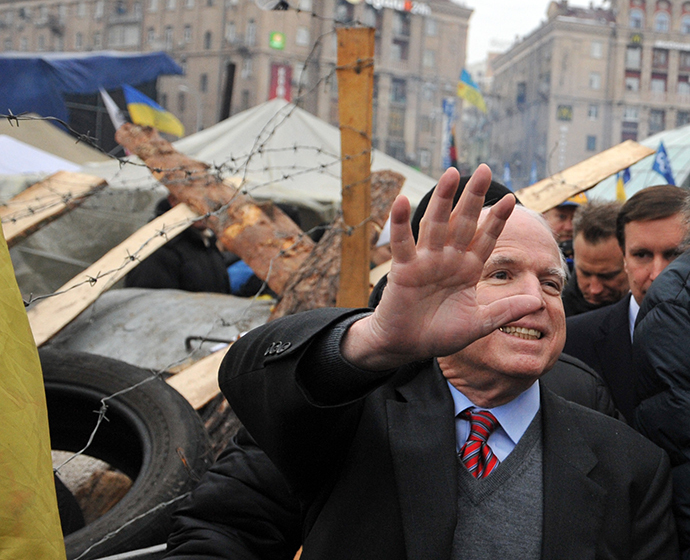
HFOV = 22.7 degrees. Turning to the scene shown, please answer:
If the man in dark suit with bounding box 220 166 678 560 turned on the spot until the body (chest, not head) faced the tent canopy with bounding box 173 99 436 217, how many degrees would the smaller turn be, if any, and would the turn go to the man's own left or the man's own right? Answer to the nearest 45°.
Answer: approximately 180°

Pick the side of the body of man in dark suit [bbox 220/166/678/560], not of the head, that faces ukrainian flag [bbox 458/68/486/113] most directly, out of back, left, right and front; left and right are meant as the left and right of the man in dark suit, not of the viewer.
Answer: back

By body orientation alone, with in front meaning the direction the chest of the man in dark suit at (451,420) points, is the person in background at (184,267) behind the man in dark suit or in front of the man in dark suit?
behind

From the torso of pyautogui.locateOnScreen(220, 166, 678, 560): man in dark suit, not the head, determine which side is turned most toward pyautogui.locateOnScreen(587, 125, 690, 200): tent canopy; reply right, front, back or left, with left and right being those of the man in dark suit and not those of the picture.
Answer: back

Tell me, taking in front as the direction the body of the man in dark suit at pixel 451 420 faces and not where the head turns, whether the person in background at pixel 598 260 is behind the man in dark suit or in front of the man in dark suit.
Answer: behind

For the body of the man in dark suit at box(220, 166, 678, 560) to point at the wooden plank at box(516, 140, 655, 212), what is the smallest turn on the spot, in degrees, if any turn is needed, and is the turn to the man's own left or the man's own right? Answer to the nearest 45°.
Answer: approximately 180°

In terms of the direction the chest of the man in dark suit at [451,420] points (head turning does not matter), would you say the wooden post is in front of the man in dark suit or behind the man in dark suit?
behind

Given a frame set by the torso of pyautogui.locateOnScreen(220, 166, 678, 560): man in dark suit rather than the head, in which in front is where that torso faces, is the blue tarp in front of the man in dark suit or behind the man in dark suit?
behind
